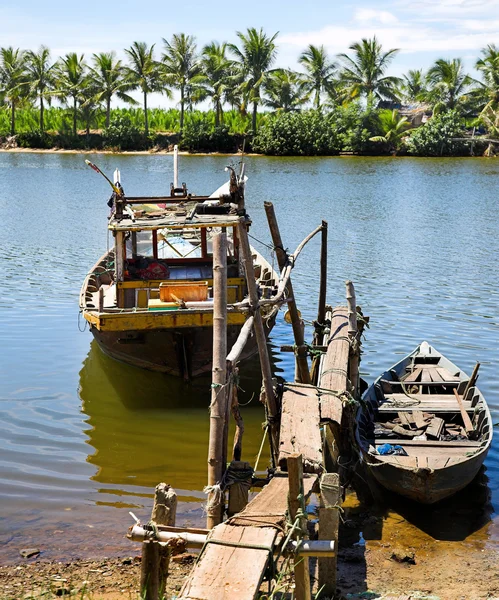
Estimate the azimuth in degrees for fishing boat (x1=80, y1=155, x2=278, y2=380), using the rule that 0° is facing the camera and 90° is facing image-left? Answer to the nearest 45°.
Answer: approximately 180°

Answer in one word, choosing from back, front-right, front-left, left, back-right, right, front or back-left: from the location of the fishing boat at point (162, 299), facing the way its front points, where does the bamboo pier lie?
back
